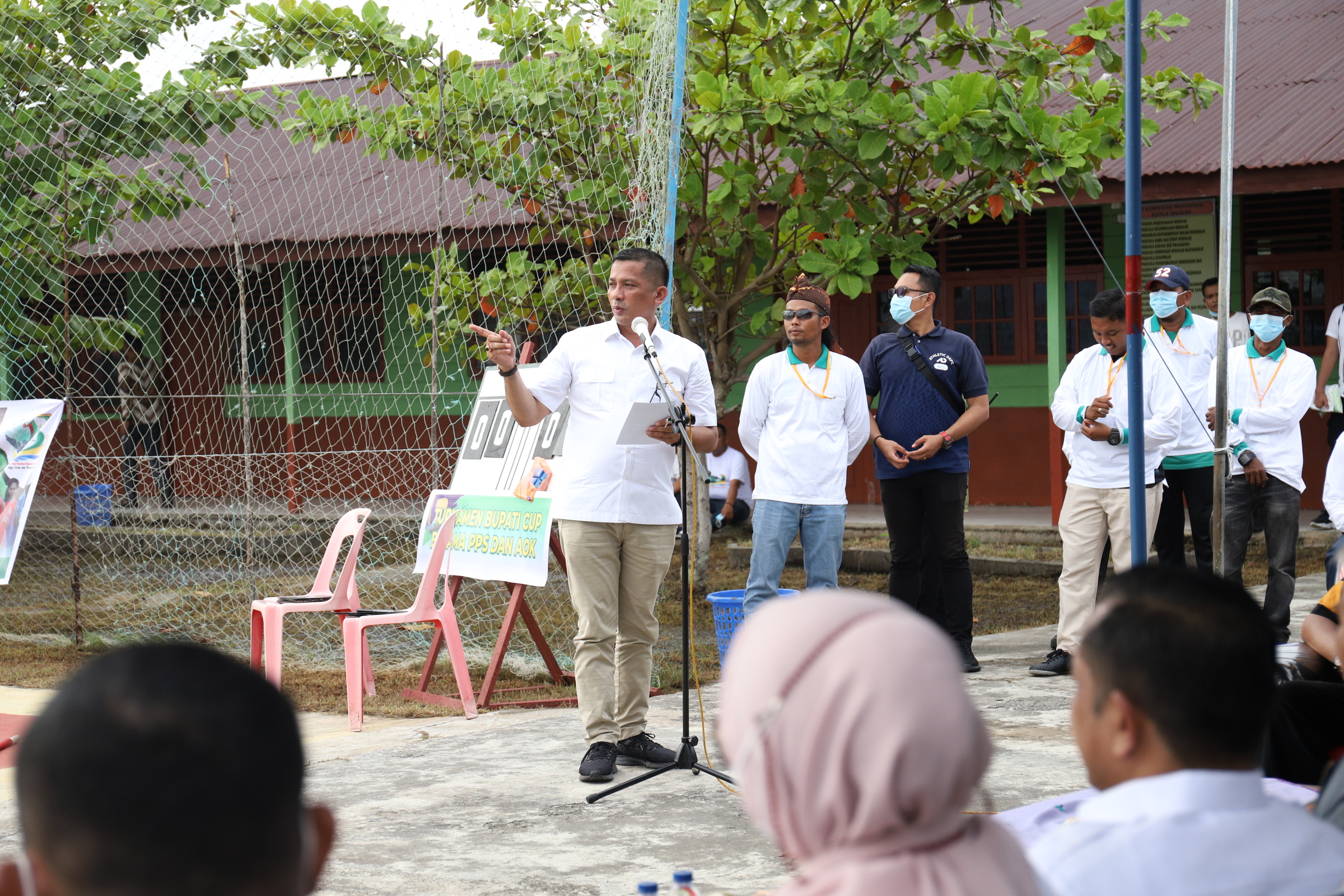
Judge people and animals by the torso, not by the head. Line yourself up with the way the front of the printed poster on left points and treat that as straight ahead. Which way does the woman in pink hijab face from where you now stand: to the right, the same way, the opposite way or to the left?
the opposite way

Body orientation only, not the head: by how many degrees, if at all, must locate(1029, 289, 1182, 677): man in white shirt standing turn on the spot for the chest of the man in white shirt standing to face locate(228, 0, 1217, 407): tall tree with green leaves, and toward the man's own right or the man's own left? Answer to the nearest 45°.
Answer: approximately 90° to the man's own right

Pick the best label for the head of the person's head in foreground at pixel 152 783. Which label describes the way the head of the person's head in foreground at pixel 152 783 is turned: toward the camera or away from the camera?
away from the camera

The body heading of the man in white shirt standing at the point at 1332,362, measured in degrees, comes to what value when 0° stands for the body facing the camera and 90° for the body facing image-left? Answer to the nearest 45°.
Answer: approximately 45°

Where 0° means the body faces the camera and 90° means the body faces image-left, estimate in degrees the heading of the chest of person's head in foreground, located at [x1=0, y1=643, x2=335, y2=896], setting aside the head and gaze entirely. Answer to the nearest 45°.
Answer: approximately 180°

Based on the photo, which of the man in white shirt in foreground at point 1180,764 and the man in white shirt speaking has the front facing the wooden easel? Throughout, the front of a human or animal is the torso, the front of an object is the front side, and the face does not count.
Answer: the man in white shirt in foreground

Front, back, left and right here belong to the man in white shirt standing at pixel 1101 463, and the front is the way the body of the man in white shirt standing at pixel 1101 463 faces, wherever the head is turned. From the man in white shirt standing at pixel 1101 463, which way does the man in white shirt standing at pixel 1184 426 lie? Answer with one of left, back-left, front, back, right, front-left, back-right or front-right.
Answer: back

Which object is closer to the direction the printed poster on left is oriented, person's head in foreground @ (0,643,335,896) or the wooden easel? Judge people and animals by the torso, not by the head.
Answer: the person's head in foreground
